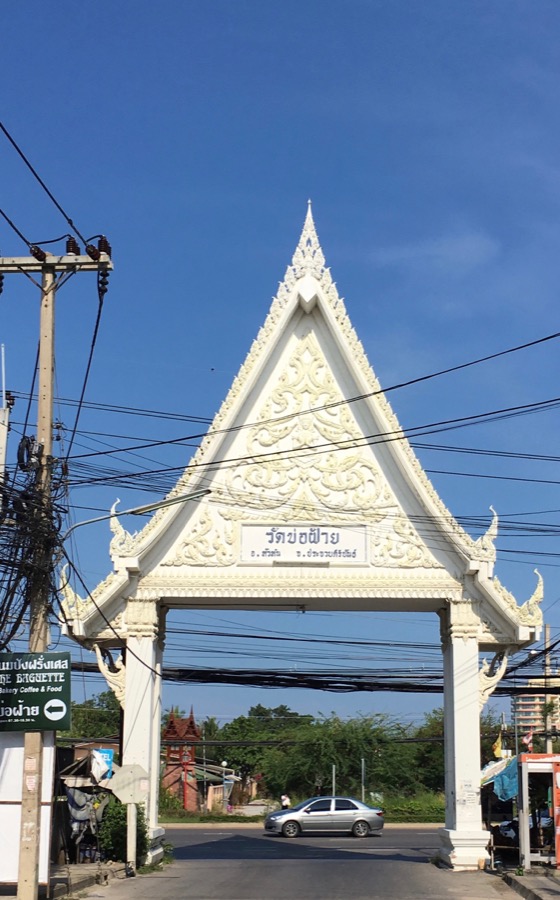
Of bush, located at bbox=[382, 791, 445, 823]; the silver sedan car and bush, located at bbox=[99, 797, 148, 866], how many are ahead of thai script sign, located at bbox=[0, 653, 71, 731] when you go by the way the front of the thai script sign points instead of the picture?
0

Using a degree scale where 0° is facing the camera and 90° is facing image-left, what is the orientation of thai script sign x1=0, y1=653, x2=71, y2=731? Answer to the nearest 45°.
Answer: approximately 0°

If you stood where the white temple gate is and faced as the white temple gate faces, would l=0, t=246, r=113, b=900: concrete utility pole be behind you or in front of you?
in front

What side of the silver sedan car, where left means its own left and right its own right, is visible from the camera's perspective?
left

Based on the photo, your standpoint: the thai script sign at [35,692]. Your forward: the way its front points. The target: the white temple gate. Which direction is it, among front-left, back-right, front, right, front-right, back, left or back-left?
back-left

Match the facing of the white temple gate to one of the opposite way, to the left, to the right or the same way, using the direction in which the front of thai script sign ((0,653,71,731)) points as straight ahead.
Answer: the same way

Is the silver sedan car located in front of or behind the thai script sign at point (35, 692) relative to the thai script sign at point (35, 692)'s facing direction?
behind

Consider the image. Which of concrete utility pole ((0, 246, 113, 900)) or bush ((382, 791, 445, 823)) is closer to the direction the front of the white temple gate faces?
the concrete utility pole

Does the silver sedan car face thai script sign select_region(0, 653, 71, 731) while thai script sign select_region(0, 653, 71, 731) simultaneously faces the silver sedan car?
no

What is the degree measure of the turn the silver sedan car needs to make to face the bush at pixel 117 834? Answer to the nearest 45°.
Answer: approximately 90° to its left

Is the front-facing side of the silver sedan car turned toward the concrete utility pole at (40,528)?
no

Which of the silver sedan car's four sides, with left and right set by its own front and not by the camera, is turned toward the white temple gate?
left

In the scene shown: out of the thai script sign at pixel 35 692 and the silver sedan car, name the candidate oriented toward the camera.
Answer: the thai script sign

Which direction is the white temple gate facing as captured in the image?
toward the camera

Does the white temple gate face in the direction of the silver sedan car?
no

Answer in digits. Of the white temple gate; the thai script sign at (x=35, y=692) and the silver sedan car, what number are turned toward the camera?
2
